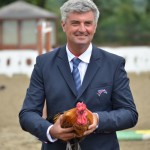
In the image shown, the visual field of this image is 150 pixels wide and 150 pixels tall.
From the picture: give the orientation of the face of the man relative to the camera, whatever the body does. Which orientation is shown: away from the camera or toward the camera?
toward the camera

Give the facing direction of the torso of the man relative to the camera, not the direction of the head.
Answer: toward the camera

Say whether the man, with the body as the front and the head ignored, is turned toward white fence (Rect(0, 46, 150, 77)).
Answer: no
